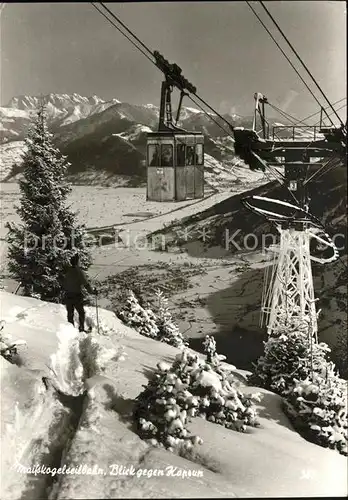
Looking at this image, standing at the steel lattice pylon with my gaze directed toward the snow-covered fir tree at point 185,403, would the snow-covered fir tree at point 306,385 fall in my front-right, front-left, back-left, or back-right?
front-left

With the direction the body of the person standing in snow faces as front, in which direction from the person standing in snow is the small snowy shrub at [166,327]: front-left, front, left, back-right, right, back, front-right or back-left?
front-right

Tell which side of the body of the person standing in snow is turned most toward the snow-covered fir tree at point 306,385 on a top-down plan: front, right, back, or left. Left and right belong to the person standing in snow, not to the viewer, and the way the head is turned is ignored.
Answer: right

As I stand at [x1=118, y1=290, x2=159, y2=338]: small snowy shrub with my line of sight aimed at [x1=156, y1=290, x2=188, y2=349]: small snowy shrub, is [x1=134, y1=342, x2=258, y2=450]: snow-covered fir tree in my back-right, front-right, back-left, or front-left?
front-right

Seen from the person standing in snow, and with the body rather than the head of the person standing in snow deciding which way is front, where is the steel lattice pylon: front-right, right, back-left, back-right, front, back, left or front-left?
front-right

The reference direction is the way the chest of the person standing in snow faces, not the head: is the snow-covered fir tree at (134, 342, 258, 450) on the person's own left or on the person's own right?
on the person's own right

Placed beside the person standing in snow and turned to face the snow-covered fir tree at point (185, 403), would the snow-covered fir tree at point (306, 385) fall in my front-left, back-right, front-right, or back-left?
front-left

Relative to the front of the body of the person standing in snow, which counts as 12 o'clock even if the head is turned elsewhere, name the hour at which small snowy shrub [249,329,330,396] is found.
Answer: The small snowy shrub is roughly at 2 o'clock from the person standing in snow.

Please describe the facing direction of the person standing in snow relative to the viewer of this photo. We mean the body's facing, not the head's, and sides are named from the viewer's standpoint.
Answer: facing away from the viewer and to the right of the viewer
